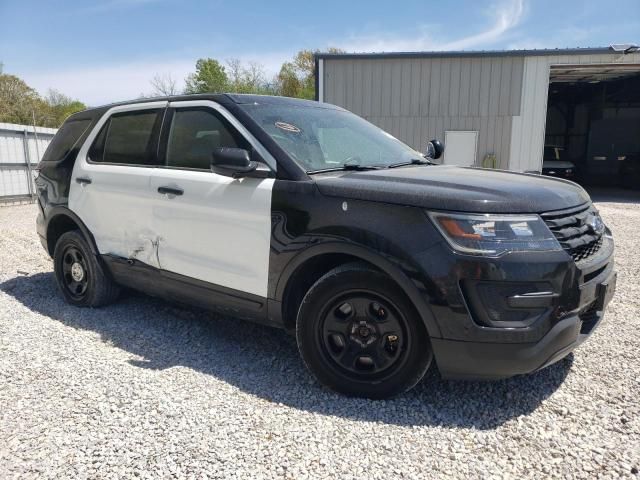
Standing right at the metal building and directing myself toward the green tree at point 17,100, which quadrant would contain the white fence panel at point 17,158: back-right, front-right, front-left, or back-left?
front-left

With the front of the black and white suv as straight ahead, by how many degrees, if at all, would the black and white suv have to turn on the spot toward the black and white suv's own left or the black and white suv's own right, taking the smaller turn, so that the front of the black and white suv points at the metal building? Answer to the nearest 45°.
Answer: approximately 135° to the black and white suv's own left

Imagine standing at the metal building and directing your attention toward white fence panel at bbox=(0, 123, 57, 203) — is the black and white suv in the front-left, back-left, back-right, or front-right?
front-left

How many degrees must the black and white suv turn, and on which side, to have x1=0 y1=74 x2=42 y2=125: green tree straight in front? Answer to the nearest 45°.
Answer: approximately 180°

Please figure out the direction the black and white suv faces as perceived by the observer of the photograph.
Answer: facing the viewer and to the right of the viewer

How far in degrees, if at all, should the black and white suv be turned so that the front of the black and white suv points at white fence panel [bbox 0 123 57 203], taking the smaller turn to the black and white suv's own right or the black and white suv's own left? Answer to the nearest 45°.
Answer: approximately 180°

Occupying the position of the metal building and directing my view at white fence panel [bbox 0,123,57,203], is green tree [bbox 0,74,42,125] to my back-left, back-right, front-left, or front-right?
front-right

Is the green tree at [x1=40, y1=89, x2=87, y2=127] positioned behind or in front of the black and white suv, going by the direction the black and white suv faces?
behind
